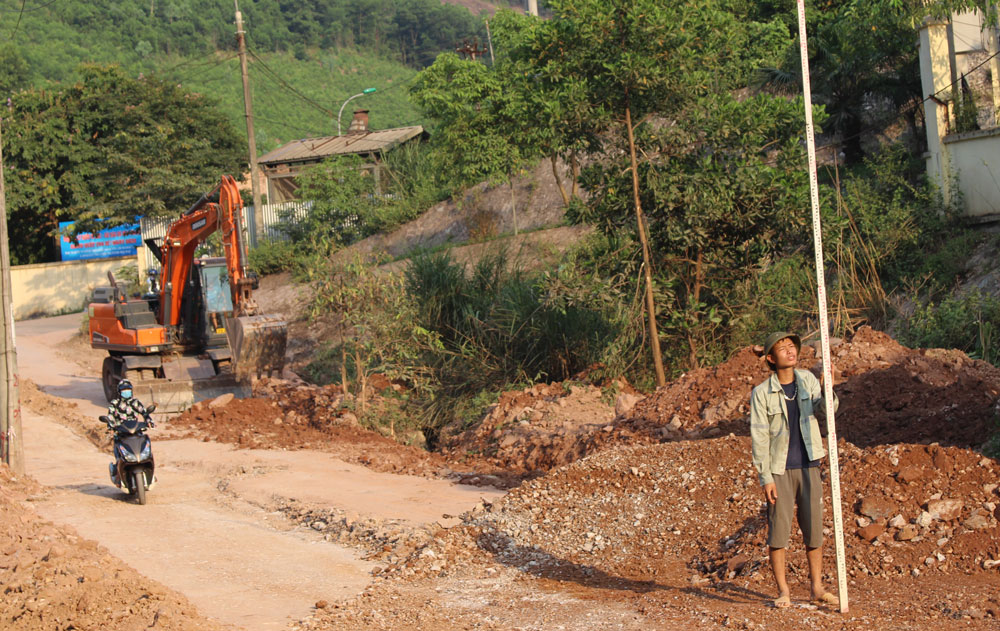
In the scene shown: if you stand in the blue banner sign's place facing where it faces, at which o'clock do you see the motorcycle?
The motorcycle is roughly at 12 o'clock from the blue banner sign.

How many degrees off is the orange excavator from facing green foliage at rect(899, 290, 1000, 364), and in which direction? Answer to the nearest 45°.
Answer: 0° — it already faces it

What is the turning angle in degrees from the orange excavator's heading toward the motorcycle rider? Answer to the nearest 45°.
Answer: approximately 45° to its right

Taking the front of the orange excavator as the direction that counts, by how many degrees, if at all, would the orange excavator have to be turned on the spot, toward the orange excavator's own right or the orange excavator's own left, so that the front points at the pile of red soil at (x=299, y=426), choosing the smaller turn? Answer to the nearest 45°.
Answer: approximately 45° to the orange excavator's own right

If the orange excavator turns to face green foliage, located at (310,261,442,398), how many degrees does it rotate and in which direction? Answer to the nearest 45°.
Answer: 0° — it already faces it

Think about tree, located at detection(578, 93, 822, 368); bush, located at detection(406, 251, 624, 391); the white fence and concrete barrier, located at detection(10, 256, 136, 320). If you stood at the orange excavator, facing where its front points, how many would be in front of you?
2

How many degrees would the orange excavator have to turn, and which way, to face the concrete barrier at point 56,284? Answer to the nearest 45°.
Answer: approximately 135° to its left

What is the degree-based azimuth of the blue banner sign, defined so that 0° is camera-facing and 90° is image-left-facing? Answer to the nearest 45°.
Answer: approximately 0°

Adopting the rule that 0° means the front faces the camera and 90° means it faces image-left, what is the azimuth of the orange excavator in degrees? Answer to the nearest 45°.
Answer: approximately 315°

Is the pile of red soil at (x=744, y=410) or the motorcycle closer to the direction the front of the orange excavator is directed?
the pile of red soil
